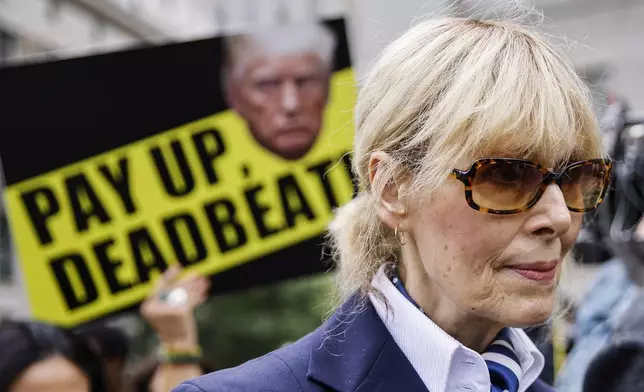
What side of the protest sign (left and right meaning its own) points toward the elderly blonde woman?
front

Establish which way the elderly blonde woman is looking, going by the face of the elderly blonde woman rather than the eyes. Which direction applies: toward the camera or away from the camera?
toward the camera

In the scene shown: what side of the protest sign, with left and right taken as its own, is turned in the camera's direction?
front

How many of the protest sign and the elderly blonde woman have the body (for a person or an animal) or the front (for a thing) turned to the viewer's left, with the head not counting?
0

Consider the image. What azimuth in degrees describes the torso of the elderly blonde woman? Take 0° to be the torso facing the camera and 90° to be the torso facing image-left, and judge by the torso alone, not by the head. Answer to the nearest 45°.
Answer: approximately 315°

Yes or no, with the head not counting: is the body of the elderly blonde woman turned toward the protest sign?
no
